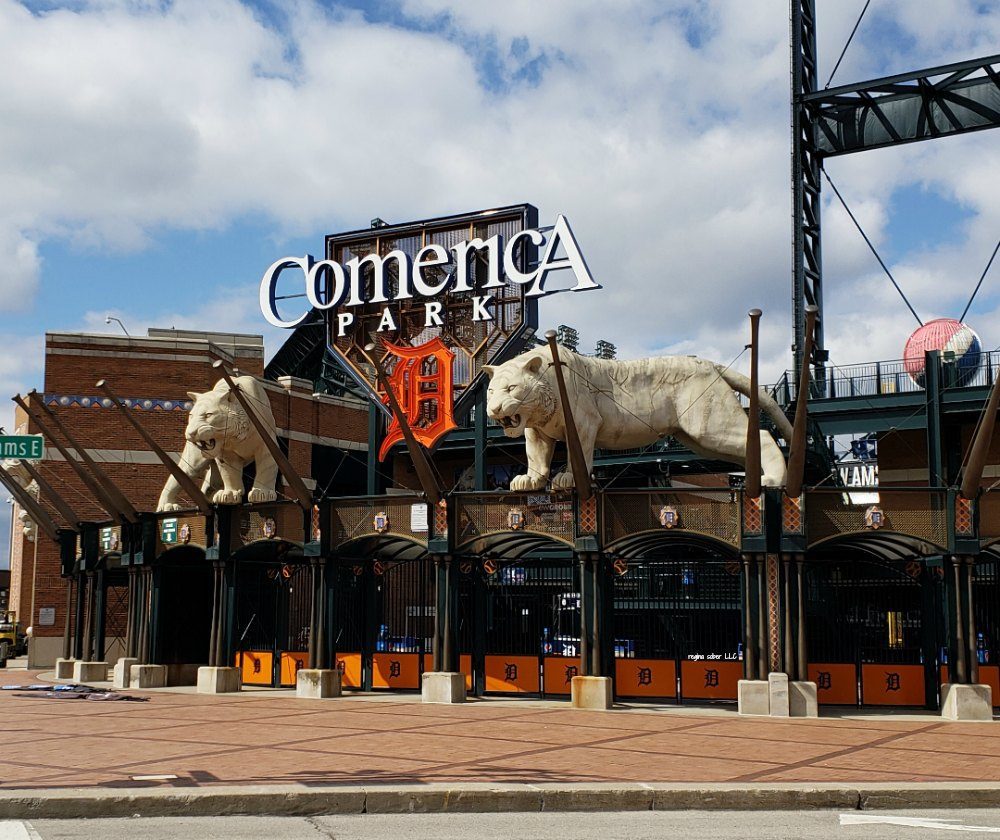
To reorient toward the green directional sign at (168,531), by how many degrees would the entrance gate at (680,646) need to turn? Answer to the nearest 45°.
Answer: approximately 90° to its right

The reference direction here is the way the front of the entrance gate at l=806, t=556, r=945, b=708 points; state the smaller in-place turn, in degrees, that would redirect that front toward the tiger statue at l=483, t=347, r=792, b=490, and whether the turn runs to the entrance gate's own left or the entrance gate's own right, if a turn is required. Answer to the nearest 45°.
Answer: approximately 90° to the entrance gate's own right

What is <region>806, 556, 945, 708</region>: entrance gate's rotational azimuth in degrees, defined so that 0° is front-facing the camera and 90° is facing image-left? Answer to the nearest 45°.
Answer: approximately 0°

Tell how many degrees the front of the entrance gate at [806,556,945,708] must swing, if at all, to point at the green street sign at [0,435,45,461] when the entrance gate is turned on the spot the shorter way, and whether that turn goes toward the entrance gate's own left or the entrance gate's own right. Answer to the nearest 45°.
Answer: approximately 90° to the entrance gate's own right

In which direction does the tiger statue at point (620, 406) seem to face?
to the viewer's left

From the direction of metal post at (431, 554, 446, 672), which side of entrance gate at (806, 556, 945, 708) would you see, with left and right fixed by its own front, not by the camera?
right

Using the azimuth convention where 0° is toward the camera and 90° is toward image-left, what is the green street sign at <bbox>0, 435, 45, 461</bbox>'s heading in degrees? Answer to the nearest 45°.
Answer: approximately 0°

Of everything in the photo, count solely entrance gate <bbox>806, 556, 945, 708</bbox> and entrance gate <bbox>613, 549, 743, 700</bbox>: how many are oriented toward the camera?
2

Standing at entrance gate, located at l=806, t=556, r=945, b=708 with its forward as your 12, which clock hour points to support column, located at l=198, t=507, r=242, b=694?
The support column is roughly at 3 o'clock from the entrance gate.

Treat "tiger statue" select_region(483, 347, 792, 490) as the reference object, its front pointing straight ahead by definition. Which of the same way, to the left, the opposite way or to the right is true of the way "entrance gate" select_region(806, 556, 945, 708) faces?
to the left

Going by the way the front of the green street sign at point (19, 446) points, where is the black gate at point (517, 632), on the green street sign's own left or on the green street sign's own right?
on the green street sign's own left
